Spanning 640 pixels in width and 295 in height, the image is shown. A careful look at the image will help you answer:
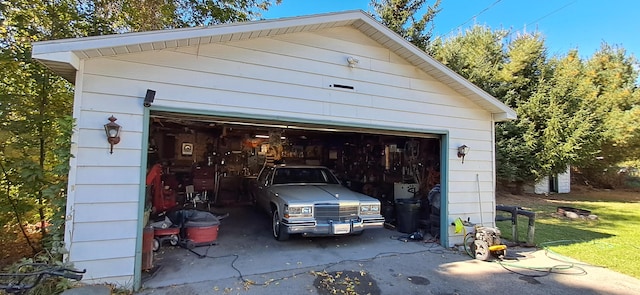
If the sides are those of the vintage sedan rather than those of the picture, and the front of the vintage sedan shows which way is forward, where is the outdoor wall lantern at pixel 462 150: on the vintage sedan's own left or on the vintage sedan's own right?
on the vintage sedan's own left

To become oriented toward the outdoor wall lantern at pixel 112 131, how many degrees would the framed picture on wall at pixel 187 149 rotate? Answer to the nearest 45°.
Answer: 0° — it already faces it

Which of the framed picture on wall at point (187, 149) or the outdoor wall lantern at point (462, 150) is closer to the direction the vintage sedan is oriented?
the outdoor wall lantern

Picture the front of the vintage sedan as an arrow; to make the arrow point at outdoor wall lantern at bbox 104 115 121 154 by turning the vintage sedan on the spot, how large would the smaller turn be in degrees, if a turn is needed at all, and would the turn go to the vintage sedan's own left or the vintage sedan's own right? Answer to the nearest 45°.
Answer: approximately 90° to the vintage sedan's own right

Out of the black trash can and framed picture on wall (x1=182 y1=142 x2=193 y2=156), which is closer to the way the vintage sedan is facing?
the black trash can

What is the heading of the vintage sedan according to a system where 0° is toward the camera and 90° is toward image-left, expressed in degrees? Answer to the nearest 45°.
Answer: approximately 315°

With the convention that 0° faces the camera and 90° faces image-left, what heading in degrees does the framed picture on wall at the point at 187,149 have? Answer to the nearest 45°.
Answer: approximately 0°

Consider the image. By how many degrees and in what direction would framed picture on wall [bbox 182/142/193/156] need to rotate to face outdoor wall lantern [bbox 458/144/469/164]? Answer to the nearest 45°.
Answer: approximately 45° to its left

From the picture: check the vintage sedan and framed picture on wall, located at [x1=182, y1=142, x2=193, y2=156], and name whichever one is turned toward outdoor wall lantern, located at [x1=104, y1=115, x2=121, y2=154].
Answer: the framed picture on wall
